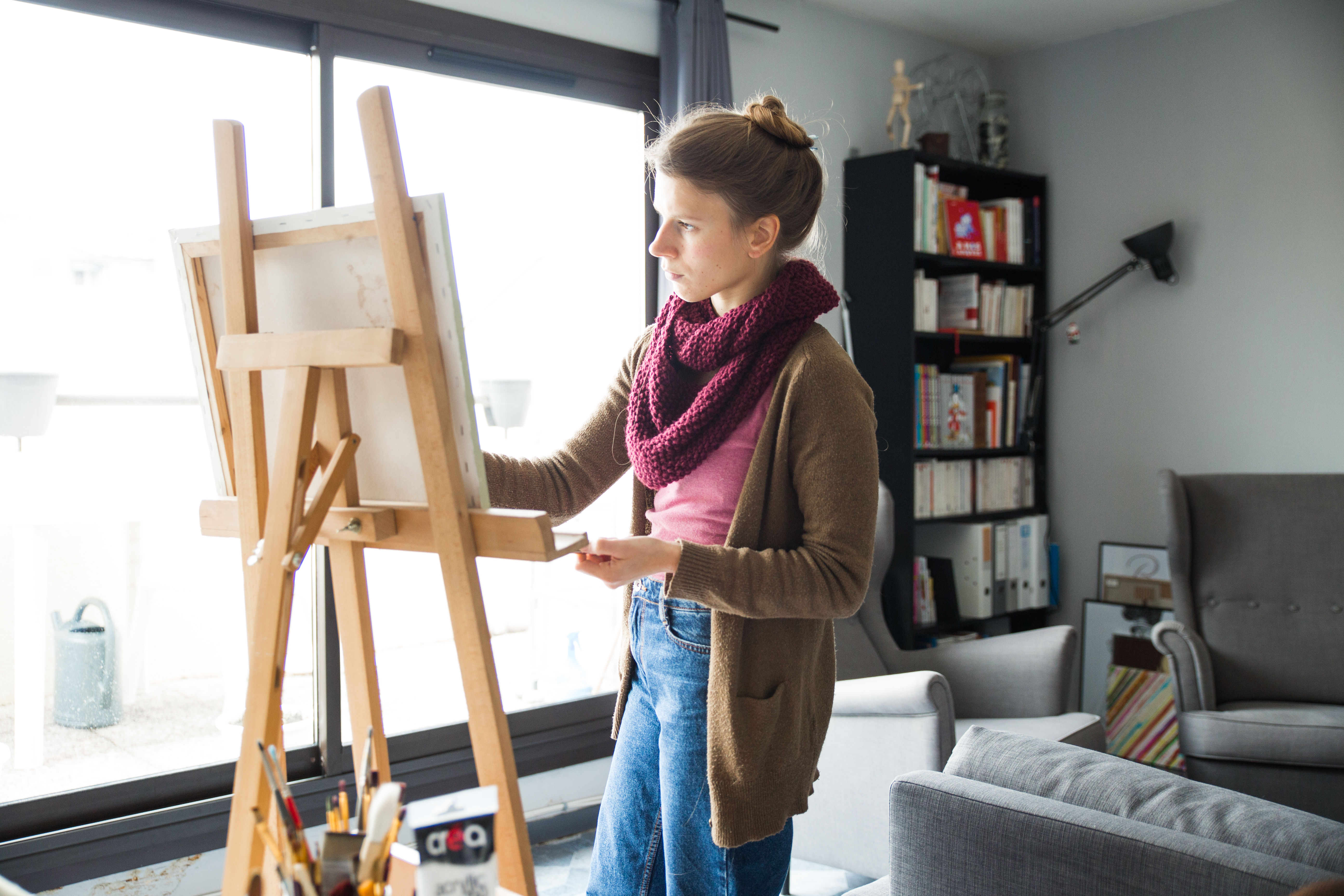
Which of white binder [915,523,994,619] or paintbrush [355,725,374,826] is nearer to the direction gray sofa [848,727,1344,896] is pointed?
the white binder

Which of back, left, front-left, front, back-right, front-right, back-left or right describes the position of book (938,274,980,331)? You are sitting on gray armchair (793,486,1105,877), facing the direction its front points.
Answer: back-left

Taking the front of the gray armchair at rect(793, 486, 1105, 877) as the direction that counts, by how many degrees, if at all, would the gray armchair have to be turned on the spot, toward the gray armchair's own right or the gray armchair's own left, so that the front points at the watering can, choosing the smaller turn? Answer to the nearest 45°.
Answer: approximately 135° to the gray armchair's own right

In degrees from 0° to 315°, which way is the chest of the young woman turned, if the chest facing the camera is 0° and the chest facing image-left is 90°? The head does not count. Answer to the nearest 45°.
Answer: approximately 45°

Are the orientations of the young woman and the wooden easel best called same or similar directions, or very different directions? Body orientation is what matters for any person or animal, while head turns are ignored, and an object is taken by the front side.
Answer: very different directions

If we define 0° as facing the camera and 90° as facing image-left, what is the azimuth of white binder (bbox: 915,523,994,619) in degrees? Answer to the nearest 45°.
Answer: approximately 315°
